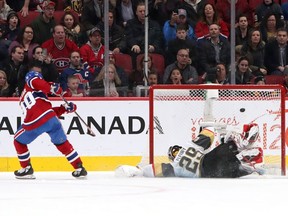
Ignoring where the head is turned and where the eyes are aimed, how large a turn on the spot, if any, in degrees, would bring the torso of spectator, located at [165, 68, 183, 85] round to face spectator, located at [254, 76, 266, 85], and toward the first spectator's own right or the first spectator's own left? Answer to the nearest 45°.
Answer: approximately 90° to the first spectator's own left

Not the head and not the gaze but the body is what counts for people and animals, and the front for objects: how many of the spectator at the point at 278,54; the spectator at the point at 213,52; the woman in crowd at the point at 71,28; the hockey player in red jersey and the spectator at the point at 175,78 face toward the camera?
4

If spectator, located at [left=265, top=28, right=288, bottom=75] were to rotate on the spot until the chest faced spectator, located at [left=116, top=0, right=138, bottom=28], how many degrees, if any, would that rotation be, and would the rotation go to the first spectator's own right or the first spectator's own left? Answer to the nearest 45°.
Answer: approximately 90° to the first spectator's own right

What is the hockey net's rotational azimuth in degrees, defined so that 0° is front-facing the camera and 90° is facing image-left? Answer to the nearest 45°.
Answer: approximately 0°

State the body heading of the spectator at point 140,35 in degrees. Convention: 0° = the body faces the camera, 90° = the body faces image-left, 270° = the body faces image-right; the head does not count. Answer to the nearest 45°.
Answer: approximately 0°

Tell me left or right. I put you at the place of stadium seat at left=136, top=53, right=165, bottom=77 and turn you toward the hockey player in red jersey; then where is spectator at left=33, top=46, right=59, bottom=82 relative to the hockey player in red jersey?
right

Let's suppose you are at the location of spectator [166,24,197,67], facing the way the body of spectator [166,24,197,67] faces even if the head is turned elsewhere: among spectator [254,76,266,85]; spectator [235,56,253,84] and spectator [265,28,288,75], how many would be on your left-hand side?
3

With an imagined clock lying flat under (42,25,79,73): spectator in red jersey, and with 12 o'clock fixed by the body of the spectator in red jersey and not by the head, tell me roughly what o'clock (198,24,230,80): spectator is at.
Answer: The spectator is roughly at 9 o'clock from the spectator in red jersey.

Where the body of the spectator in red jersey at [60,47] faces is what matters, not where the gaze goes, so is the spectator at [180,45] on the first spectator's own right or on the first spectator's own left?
on the first spectator's own left

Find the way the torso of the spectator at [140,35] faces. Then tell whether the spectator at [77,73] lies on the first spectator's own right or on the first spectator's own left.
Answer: on the first spectator's own right

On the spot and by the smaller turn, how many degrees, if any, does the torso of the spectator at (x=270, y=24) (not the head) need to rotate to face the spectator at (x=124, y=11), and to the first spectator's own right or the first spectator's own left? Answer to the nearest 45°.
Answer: approximately 90° to the first spectator's own right
